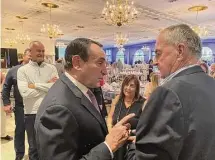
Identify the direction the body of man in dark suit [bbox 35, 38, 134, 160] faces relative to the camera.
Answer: to the viewer's right

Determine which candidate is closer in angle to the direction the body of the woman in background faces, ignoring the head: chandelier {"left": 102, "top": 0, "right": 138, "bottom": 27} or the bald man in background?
the bald man in background

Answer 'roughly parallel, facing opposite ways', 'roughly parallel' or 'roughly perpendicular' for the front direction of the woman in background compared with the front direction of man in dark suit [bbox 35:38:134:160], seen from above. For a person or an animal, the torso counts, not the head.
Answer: roughly perpendicular

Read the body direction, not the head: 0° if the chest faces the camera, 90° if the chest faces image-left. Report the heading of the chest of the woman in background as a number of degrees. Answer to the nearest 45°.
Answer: approximately 0°

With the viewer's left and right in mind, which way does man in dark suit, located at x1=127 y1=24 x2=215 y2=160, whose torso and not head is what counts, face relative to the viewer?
facing away from the viewer and to the left of the viewer

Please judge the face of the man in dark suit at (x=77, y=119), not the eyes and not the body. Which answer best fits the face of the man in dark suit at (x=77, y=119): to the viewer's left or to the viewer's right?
to the viewer's right

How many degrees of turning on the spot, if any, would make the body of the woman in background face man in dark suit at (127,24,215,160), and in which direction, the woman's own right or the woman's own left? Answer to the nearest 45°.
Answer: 0° — they already face them

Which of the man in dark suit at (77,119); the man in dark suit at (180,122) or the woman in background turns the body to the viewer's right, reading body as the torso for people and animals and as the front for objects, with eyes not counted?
the man in dark suit at (77,119)

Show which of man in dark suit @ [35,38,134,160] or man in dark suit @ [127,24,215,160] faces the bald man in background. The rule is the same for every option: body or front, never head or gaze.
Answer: man in dark suit @ [127,24,215,160]

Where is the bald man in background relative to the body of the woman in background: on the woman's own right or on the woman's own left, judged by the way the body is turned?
on the woman's own right

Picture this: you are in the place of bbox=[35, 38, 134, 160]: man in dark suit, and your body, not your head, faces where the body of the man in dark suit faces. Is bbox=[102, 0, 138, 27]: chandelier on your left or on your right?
on your left
